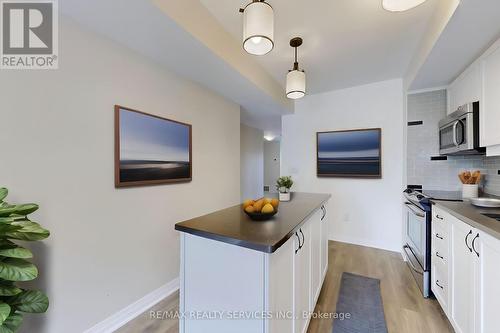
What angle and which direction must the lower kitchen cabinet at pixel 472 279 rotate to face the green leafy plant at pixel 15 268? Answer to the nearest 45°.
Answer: approximately 45° to its left

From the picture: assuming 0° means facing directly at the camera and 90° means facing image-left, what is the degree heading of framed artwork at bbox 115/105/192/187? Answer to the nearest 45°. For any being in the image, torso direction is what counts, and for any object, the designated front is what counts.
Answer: approximately 315°

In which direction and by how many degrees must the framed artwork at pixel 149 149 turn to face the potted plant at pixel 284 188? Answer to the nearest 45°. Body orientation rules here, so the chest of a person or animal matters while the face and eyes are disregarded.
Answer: approximately 45° to its left

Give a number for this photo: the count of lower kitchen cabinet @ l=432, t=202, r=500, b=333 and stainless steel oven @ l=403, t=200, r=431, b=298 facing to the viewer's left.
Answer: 2

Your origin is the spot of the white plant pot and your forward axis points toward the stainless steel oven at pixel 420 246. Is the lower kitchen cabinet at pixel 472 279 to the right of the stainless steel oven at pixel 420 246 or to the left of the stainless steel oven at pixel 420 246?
right

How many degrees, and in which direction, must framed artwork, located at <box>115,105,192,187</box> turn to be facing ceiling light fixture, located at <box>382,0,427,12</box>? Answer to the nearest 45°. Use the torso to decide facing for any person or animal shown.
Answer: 0° — it already faces it

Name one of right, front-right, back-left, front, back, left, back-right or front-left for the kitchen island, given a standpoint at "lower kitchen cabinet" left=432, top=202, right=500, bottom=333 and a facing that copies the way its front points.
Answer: front-left

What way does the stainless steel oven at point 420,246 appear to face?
to the viewer's left

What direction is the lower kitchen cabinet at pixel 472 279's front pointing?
to the viewer's left

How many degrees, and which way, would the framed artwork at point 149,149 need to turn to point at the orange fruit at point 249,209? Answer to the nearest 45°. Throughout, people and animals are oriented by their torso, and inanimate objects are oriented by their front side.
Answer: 0° — it already faces it

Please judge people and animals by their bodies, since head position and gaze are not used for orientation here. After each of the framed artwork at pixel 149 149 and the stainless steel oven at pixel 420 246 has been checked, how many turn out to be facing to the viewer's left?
1
